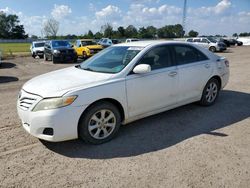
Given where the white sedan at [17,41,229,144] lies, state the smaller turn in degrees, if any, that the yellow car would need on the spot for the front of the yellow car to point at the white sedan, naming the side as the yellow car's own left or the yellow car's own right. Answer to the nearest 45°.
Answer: approximately 45° to the yellow car's own right

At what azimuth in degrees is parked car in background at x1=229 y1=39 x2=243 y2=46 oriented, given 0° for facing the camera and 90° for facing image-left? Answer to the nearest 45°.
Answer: approximately 315°

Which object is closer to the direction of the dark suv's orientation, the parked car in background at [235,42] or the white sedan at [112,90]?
the white sedan

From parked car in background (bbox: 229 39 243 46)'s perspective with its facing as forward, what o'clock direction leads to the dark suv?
The dark suv is roughly at 2 o'clock from the parked car in background.

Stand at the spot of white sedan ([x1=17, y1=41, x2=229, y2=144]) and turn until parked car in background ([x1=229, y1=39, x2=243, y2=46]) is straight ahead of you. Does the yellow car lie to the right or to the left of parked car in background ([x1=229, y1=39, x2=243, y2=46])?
left

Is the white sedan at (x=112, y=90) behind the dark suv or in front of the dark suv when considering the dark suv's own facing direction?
in front

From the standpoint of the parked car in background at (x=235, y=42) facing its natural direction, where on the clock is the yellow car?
The yellow car is roughly at 2 o'clock from the parked car in background.

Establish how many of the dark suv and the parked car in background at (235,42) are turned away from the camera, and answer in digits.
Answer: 0

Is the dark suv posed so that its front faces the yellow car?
no

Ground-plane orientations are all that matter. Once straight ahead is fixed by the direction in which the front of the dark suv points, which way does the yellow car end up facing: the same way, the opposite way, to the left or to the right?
the same way

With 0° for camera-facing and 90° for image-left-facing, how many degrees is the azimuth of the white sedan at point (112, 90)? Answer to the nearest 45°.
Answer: approximately 45°
